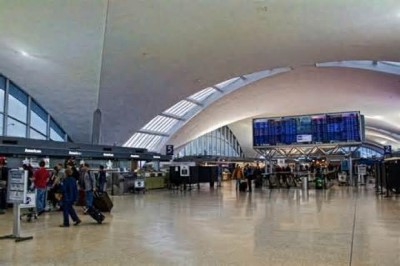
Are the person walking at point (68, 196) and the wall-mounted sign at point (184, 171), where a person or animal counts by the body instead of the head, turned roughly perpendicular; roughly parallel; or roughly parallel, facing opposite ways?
roughly perpendicular

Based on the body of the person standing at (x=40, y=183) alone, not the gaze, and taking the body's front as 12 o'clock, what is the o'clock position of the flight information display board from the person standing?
The flight information display board is roughly at 2 o'clock from the person standing.

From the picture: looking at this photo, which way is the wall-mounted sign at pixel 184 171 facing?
toward the camera

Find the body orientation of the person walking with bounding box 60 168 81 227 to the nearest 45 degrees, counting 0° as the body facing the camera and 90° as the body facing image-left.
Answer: approximately 90°

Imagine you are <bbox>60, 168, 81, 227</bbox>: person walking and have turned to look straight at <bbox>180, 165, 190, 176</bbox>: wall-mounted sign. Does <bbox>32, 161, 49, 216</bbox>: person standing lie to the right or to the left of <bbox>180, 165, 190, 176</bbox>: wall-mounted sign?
left

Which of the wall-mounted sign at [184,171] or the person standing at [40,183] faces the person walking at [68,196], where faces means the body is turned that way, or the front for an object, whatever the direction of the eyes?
the wall-mounted sign

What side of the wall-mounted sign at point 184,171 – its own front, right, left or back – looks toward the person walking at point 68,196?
front

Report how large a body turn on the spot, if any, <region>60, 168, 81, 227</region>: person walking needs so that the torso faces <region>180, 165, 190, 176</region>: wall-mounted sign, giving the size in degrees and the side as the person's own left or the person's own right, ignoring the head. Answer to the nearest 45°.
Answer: approximately 135° to the person's own right

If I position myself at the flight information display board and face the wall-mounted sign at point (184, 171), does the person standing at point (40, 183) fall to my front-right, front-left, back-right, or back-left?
front-left

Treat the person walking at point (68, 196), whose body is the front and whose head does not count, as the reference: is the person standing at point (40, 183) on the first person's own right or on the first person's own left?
on the first person's own right
